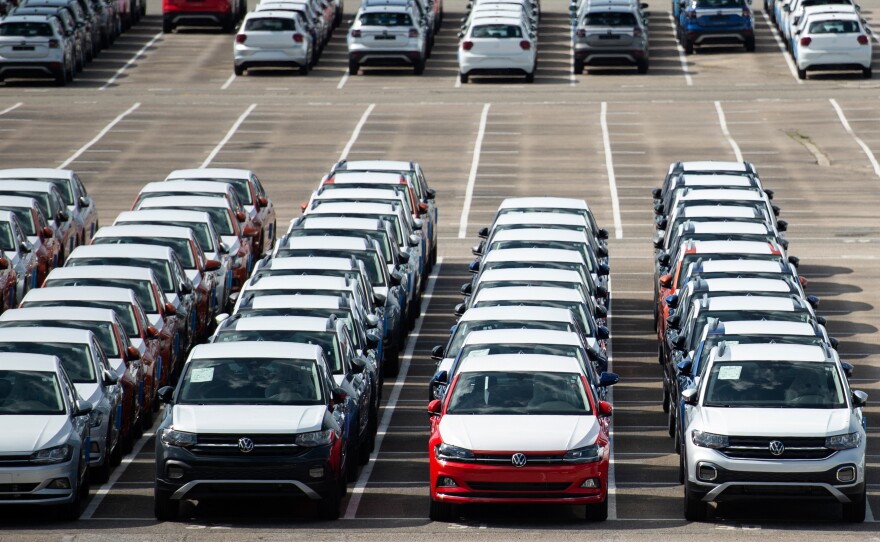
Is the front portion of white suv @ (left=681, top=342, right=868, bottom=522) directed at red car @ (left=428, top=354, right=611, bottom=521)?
no

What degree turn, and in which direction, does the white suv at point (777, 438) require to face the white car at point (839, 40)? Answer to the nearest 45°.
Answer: approximately 180°

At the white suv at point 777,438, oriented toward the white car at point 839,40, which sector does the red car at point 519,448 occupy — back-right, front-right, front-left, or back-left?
back-left

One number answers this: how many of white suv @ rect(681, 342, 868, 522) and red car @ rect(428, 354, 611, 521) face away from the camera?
0

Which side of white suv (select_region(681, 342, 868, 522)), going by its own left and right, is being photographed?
front

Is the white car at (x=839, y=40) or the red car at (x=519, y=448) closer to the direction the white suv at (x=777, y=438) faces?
the red car

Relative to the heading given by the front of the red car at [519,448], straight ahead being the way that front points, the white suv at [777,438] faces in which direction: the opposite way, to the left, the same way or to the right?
the same way

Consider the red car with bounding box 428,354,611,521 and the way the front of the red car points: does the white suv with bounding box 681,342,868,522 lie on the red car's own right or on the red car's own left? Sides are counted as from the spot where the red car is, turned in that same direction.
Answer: on the red car's own left
